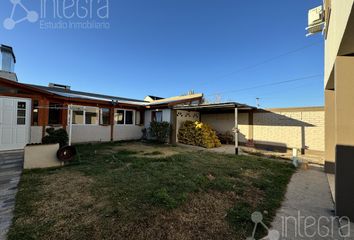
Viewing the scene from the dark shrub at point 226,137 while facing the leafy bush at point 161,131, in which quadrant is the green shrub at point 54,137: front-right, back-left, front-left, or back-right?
front-left

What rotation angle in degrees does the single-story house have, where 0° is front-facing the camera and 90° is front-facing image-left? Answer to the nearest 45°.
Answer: approximately 315°
